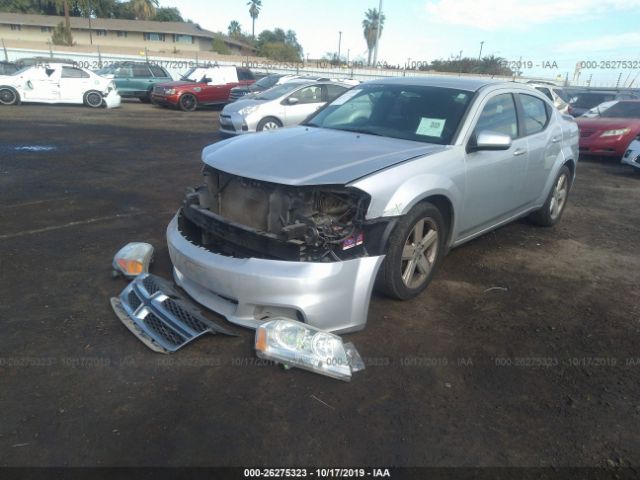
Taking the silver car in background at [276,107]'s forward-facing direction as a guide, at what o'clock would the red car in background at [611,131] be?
The red car in background is roughly at 8 o'clock from the silver car in background.

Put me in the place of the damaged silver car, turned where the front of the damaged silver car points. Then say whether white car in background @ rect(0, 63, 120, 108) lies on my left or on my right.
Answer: on my right

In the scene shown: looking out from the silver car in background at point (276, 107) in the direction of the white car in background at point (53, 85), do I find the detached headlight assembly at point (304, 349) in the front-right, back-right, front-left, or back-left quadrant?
back-left

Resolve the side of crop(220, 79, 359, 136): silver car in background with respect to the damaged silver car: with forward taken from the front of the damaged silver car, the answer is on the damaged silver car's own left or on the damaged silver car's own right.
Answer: on the damaged silver car's own right

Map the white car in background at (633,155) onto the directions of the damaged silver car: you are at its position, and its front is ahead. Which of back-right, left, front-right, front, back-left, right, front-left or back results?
back

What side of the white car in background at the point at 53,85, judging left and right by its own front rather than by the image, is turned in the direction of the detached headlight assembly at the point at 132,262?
left

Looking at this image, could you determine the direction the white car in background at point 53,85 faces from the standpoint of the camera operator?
facing to the left of the viewer

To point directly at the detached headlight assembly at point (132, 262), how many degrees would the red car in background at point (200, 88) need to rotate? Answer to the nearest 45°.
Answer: approximately 45° to its left

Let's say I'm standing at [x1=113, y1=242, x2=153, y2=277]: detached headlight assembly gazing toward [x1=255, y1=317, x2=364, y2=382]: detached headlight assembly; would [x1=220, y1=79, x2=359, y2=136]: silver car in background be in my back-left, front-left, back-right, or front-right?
back-left

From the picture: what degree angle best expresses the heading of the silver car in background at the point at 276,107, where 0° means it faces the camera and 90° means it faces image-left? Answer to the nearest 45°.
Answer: approximately 45°

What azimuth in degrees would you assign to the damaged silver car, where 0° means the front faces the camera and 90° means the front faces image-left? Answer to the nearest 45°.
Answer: approximately 45°
